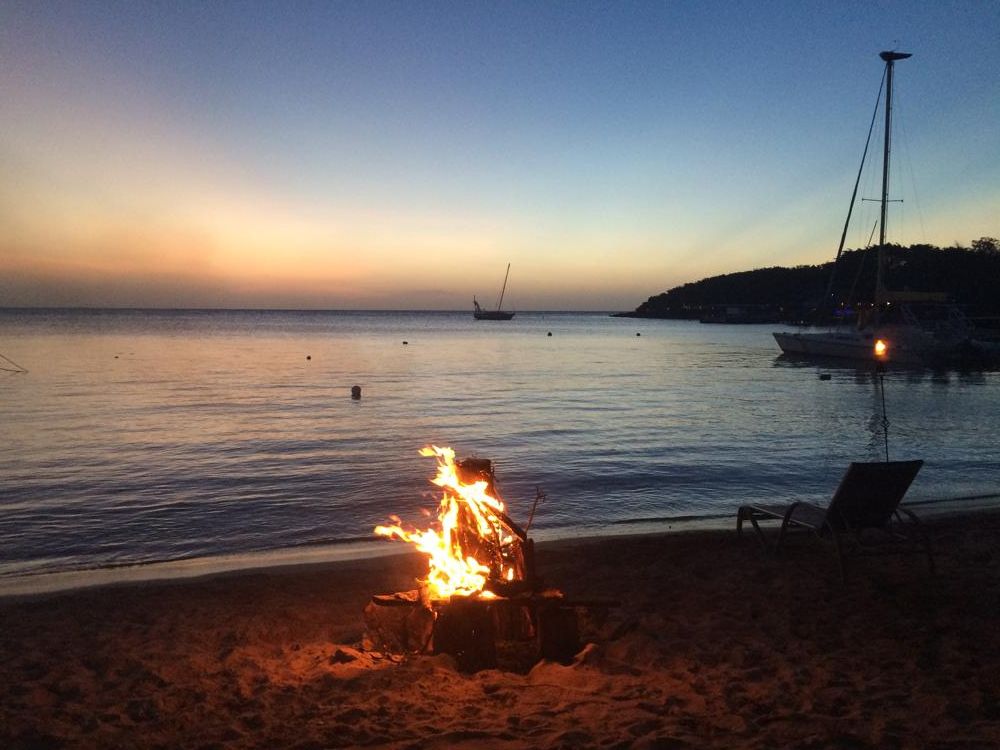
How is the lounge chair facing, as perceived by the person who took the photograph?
facing away from the viewer and to the left of the viewer

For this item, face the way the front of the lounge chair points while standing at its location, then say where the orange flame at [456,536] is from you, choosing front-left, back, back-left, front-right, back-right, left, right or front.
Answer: left

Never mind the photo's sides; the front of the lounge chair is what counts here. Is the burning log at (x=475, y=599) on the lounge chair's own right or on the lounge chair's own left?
on the lounge chair's own left
